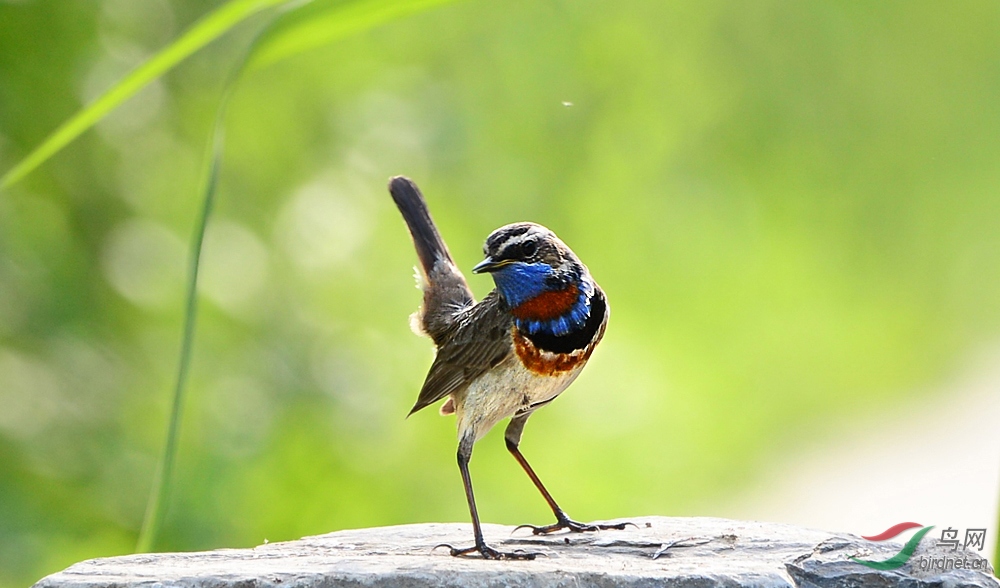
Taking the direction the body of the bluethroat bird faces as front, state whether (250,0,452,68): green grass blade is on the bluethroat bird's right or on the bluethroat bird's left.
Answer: on the bluethroat bird's right

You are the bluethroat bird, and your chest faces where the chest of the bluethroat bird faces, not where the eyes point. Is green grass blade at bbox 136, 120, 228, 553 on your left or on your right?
on your right

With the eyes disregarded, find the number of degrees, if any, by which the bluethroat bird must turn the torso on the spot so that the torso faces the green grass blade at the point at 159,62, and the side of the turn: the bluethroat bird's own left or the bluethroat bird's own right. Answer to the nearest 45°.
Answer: approximately 90° to the bluethroat bird's own right

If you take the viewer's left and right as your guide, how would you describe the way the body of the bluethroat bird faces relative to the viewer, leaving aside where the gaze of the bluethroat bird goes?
facing the viewer and to the right of the viewer
